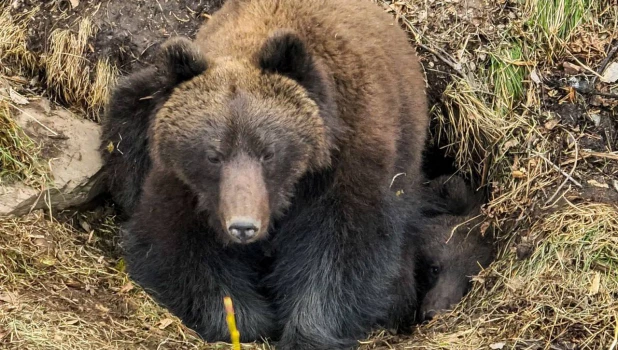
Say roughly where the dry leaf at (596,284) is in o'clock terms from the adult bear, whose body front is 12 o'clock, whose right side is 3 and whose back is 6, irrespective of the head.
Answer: The dry leaf is roughly at 10 o'clock from the adult bear.

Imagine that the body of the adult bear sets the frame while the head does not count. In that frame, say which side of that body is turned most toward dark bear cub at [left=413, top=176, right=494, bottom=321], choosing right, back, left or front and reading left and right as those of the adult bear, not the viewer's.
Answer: left

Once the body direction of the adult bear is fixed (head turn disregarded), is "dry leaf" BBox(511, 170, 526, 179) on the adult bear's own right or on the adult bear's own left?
on the adult bear's own left

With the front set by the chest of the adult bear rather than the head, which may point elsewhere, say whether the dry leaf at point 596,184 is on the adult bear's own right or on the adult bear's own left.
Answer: on the adult bear's own left

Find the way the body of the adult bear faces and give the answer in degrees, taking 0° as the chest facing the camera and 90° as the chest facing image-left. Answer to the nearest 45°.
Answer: approximately 0°

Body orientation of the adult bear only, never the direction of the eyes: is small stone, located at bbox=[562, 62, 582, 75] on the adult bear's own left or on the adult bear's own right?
on the adult bear's own left
